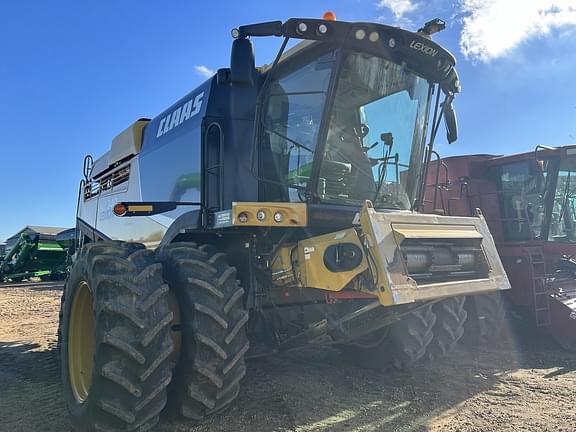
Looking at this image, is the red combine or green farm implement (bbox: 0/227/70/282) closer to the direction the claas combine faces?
the red combine

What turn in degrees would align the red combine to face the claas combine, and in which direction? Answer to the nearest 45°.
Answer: approximately 45° to its right

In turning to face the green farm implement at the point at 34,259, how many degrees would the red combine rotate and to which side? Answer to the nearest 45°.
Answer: approximately 135° to its right

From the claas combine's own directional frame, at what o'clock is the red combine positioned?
The red combine is roughly at 9 o'clock from the claas combine.

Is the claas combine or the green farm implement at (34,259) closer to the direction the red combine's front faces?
the claas combine
